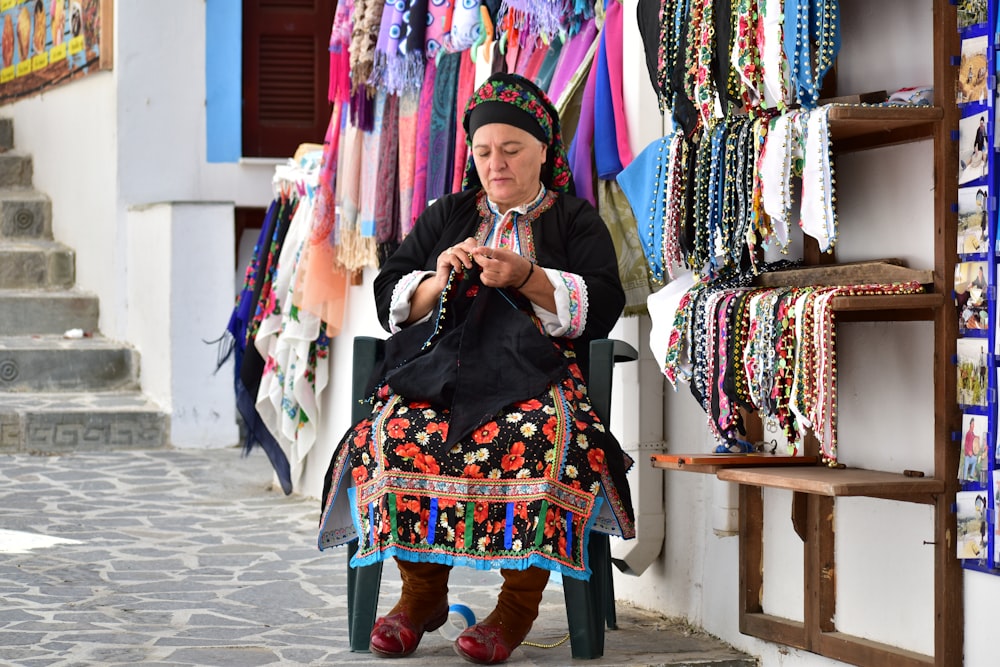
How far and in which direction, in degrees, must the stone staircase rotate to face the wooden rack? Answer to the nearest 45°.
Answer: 0° — it already faces it

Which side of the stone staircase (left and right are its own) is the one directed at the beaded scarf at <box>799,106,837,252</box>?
front

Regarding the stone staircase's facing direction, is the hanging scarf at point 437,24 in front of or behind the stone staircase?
in front

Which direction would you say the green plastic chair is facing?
toward the camera

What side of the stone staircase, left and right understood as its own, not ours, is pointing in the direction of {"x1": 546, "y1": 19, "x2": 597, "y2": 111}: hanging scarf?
front

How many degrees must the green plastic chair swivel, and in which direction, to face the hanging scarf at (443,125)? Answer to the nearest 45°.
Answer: approximately 180°
